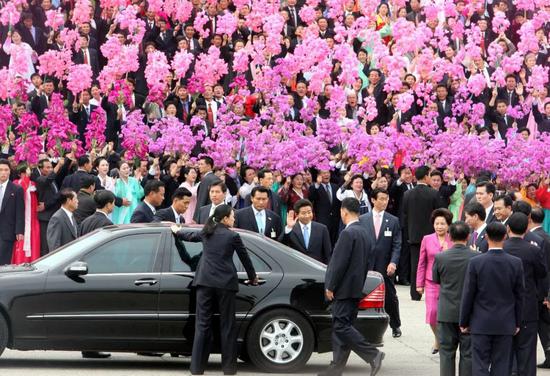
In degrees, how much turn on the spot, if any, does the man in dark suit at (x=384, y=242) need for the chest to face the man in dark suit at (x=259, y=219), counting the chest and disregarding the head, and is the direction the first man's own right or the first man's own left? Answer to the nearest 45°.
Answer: approximately 90° to the first man's own right

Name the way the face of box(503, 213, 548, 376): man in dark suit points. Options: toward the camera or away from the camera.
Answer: away from the camera

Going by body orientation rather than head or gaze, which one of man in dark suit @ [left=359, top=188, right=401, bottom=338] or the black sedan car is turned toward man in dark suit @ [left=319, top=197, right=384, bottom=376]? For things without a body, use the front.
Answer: man in dark suit @ [left=359, top=188, right=401, bottom=338]

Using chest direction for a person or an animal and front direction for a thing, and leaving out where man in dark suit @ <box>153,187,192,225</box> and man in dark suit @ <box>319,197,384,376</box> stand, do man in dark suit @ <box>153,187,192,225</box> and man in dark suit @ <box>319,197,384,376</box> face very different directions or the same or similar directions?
very different directions

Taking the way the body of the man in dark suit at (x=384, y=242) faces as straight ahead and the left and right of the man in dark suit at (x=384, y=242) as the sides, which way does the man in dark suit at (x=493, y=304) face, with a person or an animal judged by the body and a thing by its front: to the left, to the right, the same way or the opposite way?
the opposite way

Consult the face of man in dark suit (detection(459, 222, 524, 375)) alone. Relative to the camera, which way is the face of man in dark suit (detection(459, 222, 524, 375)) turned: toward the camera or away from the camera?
away from the camera

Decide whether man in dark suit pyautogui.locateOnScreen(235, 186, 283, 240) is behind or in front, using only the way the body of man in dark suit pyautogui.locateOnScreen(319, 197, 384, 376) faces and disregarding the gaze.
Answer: in front

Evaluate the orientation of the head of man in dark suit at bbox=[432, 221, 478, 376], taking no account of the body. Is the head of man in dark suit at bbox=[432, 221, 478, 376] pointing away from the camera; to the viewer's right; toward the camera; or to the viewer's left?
away from the camera

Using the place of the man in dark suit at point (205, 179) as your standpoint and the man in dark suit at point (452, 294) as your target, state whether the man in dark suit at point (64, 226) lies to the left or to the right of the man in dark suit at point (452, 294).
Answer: right

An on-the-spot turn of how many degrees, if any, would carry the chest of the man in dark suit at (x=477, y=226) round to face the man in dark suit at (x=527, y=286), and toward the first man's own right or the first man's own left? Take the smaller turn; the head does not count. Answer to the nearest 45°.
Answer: approximately 90° to the first man's own left

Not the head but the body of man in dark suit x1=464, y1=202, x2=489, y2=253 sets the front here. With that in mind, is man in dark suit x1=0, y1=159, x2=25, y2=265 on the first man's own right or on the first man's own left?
on the first man's own right

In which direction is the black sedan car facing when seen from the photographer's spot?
facing to the left of the viewer

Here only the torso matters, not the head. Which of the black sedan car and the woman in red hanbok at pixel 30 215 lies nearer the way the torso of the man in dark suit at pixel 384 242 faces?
the black sedan car
